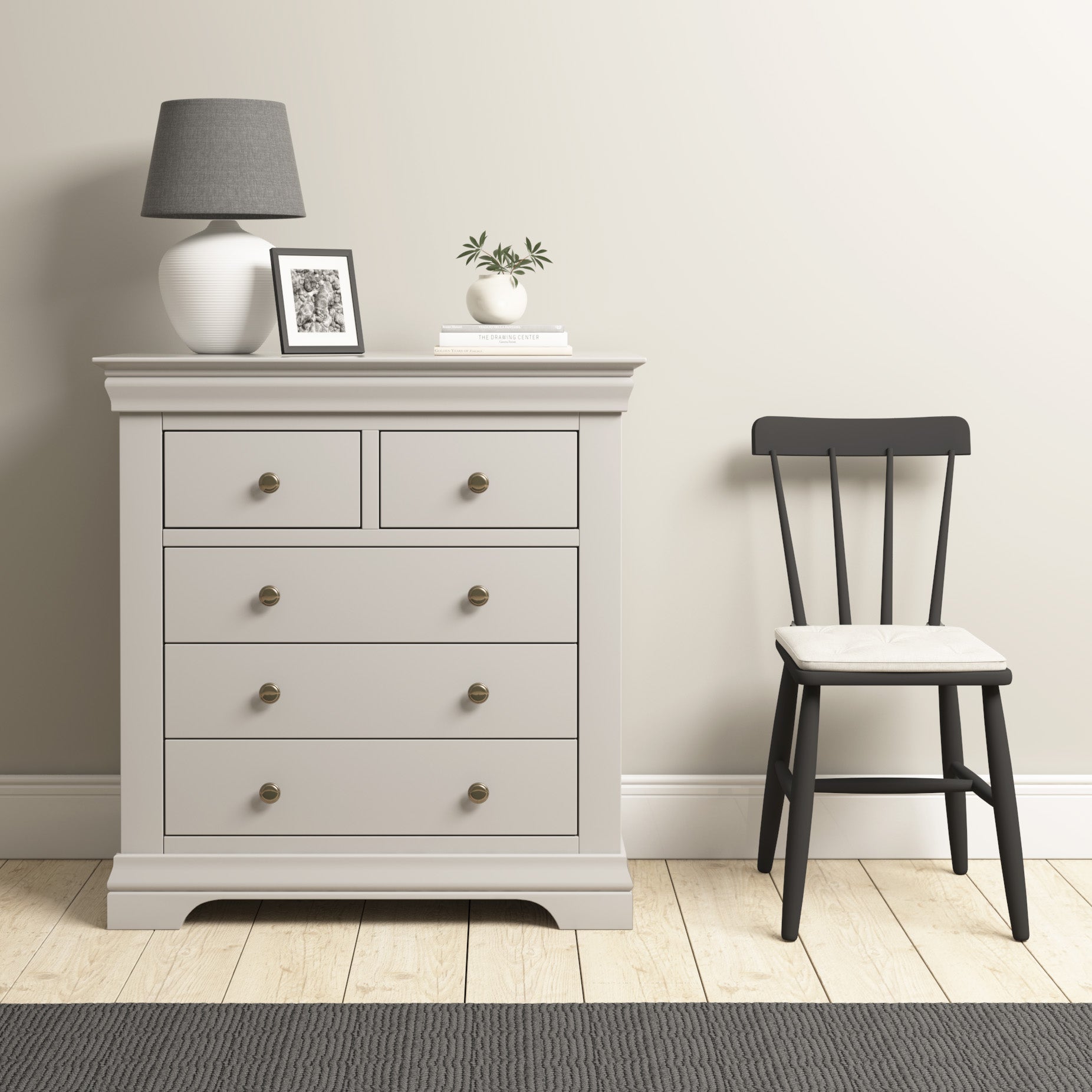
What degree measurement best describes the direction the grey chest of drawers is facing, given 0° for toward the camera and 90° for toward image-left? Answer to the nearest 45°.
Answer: approximately 0°

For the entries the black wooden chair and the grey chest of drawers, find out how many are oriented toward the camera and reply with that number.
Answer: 2

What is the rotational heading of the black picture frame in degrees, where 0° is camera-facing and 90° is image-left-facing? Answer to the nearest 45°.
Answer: approximately 315°
